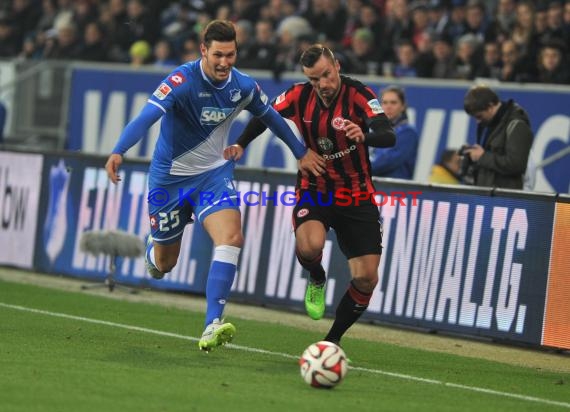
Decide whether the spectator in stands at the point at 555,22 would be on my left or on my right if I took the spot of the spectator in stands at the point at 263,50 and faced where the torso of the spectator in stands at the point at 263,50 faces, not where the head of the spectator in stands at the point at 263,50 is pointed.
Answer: on my left

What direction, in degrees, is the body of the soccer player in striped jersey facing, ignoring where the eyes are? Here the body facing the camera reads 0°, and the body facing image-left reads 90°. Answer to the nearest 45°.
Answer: approximately 0°

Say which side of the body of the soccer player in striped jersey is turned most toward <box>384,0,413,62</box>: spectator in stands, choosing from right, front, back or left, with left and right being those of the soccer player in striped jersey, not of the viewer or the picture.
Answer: back

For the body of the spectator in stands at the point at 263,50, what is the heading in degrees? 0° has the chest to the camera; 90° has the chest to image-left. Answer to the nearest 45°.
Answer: approximately 0°

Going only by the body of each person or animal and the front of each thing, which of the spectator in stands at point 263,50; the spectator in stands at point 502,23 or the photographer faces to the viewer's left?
the photographer

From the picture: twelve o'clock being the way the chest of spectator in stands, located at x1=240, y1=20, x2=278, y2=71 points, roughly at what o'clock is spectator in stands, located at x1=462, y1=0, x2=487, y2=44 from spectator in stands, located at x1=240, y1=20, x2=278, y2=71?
spectator in stands, located at x1=462, y1=0, x2=487, y2=44 is roughly at 10 o'clock from spectator in stands, located at x1=240, y1=20, x2=278, y2=71.

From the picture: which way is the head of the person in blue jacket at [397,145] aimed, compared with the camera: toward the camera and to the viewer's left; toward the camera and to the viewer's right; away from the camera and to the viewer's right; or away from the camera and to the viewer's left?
toward the camera and to the viewer's left

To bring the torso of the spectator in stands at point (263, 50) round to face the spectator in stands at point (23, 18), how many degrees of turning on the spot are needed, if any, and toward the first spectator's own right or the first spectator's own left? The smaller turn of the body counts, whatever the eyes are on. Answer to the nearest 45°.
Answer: approximately 135° to the first spectator's own right

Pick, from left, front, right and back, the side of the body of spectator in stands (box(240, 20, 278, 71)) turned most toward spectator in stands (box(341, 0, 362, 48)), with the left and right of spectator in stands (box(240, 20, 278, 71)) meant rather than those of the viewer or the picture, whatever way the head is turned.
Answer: left

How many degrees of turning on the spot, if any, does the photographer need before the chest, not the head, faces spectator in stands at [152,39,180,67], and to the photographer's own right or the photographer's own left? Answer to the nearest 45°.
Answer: approximately 45° to the photographer's own right
